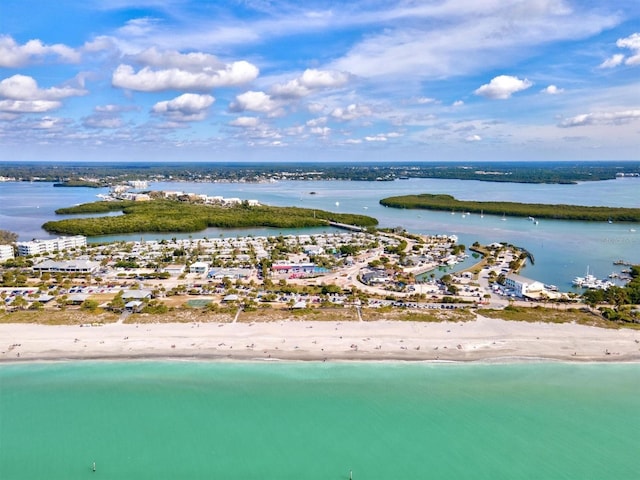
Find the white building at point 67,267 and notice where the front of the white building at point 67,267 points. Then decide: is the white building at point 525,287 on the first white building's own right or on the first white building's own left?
on the first white building's own left

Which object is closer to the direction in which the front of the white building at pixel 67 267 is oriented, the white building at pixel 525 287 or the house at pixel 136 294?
the house

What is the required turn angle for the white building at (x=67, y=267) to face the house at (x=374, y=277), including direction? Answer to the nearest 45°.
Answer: approximately 45° to its left

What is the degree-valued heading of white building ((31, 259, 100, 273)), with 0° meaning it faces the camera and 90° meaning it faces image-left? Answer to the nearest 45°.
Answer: approximately 0°

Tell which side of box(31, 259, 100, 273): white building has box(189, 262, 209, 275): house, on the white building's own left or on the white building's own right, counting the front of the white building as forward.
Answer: on the white building's own left

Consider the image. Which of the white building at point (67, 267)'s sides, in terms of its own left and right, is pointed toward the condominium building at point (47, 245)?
back

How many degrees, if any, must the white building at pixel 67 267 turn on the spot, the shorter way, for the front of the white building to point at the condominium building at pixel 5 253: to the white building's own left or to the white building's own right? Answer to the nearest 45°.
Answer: approximately 135° to the white building's own right

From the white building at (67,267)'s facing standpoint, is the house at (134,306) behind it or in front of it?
in front

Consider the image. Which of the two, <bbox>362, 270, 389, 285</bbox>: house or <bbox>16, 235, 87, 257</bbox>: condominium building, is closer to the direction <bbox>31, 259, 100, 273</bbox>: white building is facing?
the house

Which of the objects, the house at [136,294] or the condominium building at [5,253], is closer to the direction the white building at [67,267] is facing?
the house
